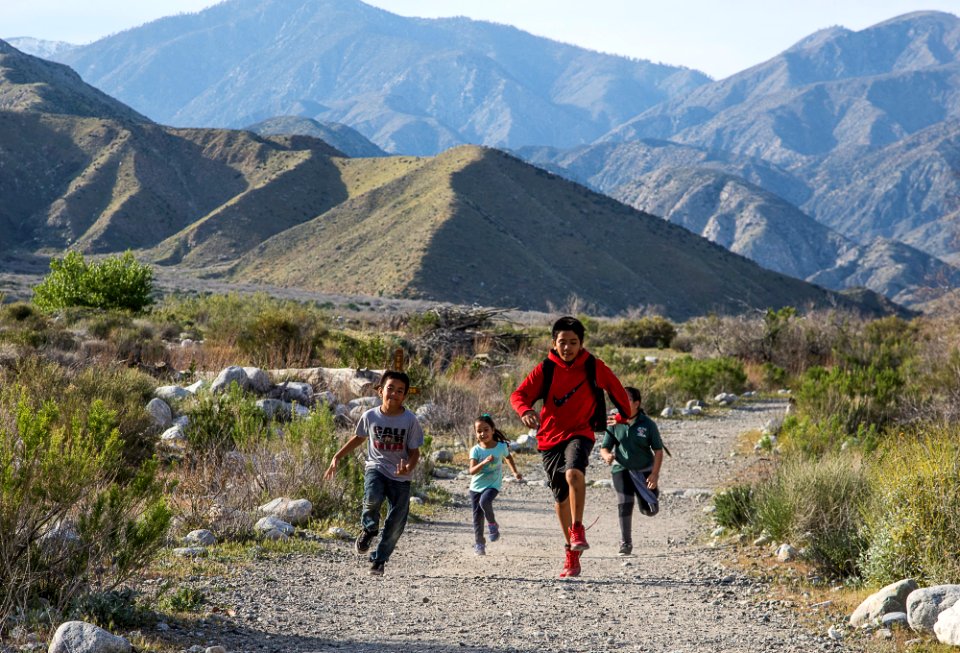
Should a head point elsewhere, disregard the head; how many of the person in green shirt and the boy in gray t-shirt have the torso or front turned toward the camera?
2

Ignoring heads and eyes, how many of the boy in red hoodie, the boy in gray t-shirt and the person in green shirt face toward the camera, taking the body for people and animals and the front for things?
3

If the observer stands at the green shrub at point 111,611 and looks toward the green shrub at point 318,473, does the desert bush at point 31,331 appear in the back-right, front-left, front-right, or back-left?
front-left

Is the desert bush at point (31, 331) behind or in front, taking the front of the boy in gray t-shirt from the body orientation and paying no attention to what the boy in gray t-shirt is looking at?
behind

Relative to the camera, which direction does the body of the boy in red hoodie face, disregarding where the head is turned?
toward the camera

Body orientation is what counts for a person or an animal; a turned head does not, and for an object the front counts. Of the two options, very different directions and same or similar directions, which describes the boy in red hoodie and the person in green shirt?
same or similar directions

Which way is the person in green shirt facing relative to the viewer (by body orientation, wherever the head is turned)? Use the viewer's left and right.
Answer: facing the viewer

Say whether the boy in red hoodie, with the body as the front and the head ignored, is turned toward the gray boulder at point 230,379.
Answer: no

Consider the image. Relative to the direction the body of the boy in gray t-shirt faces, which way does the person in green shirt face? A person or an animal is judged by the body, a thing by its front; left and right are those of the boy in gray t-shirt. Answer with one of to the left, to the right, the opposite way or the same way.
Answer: the same way

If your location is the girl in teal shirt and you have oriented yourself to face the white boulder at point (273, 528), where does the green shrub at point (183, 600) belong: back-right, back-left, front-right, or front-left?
front-left

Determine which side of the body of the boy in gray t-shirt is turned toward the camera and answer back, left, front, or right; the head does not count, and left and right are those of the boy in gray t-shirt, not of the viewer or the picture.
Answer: front

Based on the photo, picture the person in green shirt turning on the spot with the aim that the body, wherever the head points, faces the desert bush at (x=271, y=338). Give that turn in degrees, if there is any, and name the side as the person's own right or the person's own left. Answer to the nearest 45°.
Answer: approximately 135° to the person's own right

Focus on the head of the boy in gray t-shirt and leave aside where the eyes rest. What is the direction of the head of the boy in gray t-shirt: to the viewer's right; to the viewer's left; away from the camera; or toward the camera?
toward the camera

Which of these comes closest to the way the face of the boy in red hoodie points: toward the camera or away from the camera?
toward the camera

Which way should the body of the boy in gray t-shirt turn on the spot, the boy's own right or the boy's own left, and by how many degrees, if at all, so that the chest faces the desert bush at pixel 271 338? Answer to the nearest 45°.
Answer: approximately 180°

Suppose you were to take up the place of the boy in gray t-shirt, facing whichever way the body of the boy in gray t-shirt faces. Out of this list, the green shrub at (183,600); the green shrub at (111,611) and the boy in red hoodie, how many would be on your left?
1

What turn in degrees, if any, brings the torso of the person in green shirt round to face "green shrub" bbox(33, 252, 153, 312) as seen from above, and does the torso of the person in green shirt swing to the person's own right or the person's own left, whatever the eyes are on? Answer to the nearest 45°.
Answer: approximately 135° to the person's own right

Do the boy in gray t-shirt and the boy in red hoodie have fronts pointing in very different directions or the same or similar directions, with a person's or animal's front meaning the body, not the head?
same or similar directions

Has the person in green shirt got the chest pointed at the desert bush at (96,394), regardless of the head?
no
